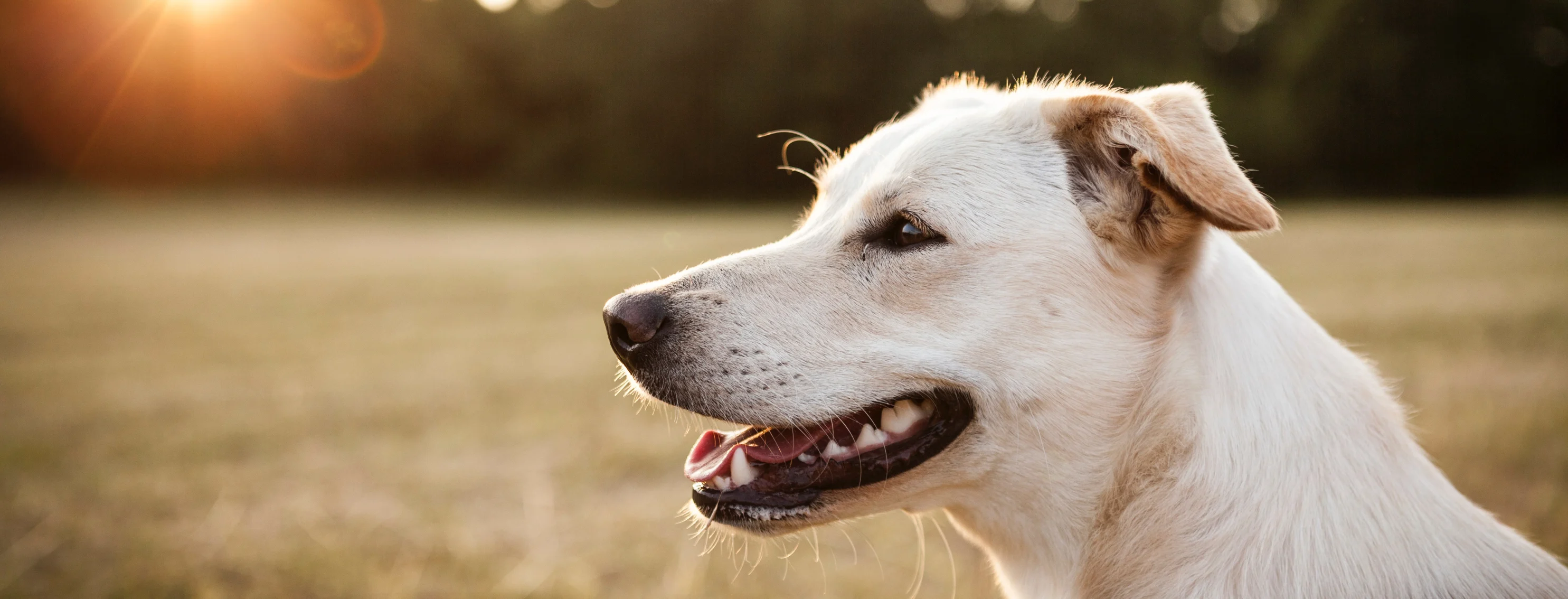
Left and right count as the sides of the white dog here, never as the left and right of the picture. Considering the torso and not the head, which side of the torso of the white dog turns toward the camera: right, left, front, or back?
left
